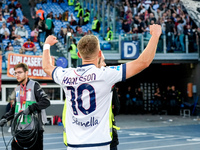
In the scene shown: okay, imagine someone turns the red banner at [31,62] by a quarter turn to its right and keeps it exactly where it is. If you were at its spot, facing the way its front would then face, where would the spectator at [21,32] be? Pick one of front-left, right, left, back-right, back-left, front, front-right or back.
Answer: right

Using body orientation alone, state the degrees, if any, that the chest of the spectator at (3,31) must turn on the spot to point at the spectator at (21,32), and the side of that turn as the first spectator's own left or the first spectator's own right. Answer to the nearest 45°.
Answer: approximately 45° to the first spectator's own left

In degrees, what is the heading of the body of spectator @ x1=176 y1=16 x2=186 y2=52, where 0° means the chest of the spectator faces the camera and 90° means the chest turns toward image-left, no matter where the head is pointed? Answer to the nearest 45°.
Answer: approximately 45°

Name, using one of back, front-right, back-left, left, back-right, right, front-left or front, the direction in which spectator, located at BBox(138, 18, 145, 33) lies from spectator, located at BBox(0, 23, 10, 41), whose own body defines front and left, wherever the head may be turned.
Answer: front-left

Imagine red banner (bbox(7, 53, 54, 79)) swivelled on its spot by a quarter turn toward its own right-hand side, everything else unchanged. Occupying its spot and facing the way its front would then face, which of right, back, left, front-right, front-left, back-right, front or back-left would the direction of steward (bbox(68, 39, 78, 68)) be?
back

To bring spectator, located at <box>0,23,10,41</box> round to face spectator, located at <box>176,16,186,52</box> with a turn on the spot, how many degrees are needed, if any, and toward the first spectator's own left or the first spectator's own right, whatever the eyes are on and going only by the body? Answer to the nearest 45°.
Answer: approximately 45° to the first spectator's own left

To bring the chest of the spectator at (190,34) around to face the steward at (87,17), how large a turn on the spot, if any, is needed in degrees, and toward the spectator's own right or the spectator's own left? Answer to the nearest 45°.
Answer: approximately 45° to the spectator's own right
